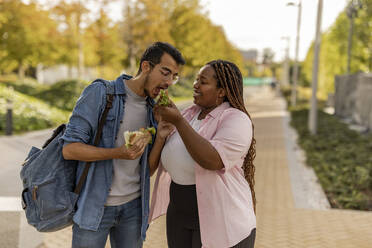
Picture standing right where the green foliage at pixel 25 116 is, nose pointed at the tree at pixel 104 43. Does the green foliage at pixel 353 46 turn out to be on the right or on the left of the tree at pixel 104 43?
right

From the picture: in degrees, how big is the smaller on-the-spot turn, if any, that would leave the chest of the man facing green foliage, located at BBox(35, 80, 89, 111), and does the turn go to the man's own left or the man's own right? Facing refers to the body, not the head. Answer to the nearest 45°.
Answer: approximately 135° to the man's own left

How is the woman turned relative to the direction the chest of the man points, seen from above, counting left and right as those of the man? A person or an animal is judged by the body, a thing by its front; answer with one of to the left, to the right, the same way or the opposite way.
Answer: to the right

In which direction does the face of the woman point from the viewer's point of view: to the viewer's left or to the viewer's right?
to the viewer's left

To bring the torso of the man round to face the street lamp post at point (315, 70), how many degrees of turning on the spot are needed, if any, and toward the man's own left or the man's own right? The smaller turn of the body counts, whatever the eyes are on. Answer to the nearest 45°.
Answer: approximately 90° to the man's own left

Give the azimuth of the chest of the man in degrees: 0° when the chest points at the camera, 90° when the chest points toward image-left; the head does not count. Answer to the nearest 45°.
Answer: approximately 315°

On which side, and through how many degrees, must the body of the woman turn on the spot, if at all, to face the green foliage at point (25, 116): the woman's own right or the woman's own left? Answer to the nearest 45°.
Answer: approximately 90° to the woman's own right

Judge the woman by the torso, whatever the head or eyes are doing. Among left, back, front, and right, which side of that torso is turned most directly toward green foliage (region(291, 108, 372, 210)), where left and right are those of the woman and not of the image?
back
